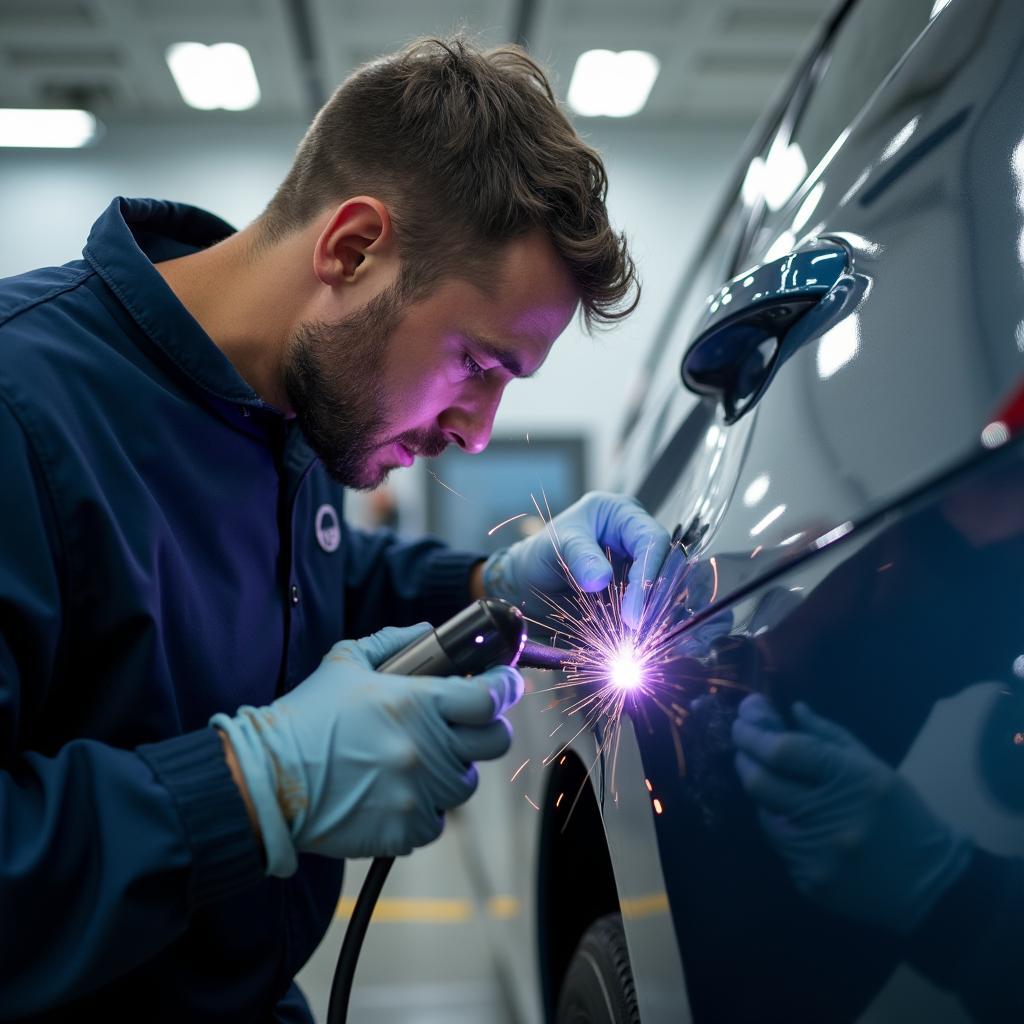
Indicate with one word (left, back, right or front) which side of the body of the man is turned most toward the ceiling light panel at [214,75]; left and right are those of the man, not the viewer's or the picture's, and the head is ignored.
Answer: left

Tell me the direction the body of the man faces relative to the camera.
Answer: to the viewer's right

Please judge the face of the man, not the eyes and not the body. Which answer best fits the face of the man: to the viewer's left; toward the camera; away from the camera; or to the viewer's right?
to the viewer's right

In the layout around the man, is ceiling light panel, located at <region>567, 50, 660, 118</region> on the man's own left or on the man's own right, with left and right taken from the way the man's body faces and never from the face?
on the man's own left
